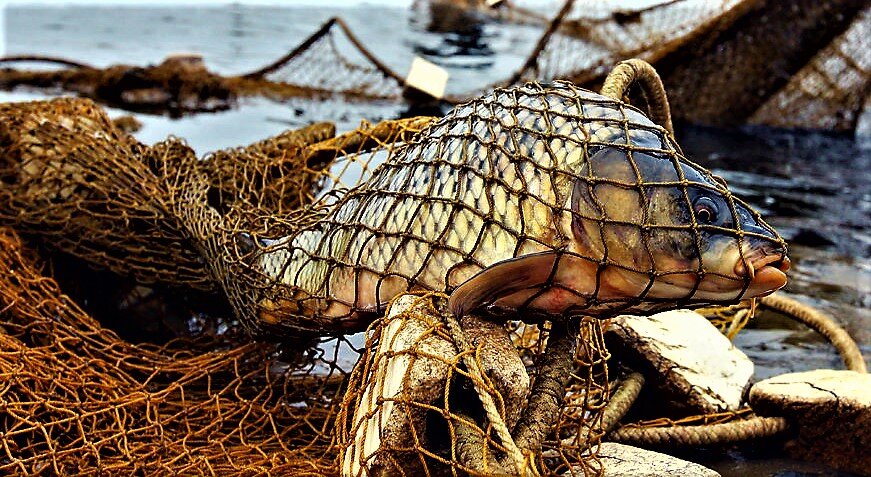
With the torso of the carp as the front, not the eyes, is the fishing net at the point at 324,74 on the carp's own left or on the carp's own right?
on the carp's own left

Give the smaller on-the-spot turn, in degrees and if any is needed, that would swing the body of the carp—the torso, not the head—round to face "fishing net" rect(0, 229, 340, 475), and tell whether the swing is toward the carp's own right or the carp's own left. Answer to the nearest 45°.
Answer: approximately 180°

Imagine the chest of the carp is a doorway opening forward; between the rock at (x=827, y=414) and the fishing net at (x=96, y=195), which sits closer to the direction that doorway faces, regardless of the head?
the rock

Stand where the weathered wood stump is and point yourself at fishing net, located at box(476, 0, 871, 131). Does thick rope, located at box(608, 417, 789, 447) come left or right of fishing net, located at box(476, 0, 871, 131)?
right

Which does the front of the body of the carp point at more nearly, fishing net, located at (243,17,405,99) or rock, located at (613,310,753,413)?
the rock

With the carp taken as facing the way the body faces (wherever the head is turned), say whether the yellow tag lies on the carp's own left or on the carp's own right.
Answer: on the carp's own left

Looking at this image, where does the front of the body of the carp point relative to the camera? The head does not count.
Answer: to the viewer's right

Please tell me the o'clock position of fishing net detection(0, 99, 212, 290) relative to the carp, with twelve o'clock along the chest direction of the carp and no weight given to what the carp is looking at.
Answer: The fishing net is roughly at 7 o'clock from the carp.
